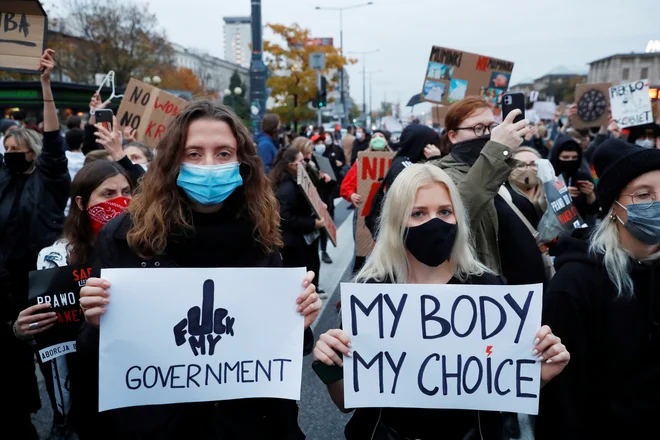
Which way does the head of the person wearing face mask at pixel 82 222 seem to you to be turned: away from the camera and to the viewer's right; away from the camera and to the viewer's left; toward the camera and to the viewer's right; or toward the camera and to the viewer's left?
toward the camera and to the viewer's right

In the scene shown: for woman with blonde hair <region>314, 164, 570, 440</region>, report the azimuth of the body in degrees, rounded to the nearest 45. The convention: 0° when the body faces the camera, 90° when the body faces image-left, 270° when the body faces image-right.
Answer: approximately 0°

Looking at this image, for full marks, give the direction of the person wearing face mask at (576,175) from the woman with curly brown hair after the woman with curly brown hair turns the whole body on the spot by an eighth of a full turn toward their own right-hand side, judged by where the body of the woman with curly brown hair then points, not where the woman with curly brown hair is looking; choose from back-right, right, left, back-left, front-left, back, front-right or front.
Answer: back

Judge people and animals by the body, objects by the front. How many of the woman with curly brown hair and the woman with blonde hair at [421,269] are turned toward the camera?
2

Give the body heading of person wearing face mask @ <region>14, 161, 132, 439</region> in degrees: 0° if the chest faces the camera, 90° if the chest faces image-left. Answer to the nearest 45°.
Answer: approximately 315°
